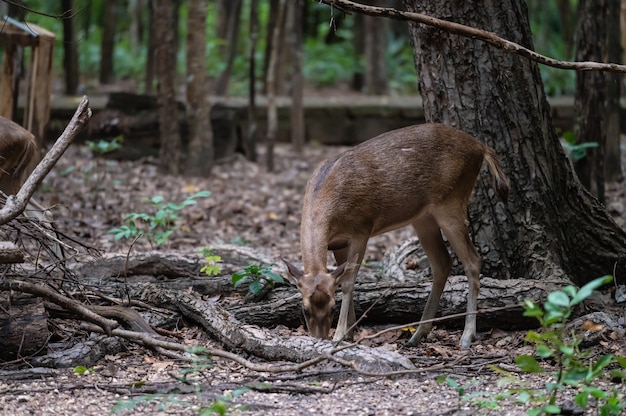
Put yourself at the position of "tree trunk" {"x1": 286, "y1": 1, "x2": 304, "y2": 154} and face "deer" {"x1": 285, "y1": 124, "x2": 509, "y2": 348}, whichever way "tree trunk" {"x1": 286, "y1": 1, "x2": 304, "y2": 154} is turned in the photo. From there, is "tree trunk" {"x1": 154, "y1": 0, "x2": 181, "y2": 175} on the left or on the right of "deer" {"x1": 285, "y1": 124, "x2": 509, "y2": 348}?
right

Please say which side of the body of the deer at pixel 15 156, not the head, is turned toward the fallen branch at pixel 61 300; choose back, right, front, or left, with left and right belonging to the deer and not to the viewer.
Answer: left

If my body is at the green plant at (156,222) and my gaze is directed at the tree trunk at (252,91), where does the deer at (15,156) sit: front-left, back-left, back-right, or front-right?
back-left

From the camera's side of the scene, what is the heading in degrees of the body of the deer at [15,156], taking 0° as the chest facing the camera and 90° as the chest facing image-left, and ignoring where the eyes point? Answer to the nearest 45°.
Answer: approximately 90°

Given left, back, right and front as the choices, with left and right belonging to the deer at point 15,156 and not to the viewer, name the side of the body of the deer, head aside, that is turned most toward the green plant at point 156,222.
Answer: back

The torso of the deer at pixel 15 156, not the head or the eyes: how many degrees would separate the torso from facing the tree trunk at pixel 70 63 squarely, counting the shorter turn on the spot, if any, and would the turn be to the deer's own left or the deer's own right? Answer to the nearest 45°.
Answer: approximately 90° to the deer's own right

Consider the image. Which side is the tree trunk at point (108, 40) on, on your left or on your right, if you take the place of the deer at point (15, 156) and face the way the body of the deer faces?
on your right

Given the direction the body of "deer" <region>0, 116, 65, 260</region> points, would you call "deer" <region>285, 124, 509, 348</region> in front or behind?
behind

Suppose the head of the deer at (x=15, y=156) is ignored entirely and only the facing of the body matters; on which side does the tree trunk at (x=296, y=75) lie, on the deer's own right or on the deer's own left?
on the deer's own right

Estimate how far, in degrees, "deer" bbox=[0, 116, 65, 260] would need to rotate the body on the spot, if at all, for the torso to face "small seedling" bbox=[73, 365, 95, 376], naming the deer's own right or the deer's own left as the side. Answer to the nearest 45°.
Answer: approximately 90° to the deer's own left
